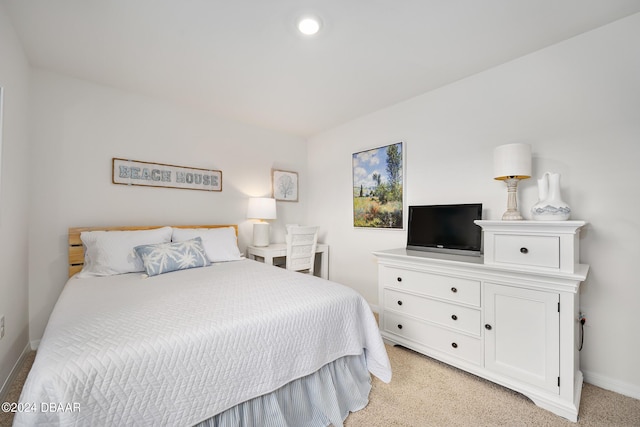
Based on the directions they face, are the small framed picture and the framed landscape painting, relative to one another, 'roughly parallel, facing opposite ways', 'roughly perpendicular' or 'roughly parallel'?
roughly perpendicular

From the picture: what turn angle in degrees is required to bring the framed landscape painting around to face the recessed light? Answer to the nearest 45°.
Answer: approximately 45° to its left

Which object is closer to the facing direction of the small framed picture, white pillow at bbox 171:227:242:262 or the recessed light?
the recessed light

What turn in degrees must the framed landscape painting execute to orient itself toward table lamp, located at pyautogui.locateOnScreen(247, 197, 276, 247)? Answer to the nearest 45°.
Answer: approximately 45° to its right

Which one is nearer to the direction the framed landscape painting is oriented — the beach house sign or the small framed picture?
the beach house sign

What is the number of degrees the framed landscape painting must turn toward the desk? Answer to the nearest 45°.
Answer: approximately 45° to its right

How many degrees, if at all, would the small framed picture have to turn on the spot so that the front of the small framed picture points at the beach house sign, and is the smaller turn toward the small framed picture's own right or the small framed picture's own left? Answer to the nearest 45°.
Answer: approximately 90° to the small framed picture's own right

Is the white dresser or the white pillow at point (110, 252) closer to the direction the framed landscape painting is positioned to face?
the white pillow

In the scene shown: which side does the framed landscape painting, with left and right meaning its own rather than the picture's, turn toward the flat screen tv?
left
